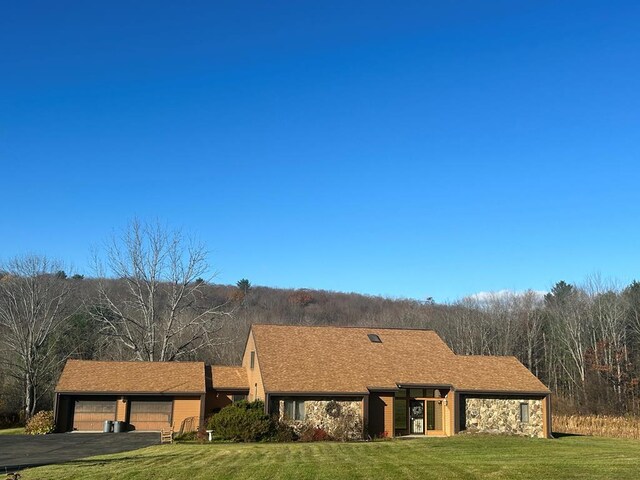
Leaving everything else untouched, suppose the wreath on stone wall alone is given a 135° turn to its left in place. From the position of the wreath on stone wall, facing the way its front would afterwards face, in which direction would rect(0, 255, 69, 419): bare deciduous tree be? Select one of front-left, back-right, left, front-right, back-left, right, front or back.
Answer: left

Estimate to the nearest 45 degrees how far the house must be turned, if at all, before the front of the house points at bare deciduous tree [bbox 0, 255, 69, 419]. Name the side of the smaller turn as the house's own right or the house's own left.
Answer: approximately 135° to the house's own right

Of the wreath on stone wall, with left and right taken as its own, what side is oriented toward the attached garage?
right

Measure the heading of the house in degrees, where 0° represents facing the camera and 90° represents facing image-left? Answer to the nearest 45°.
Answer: approximately 0°

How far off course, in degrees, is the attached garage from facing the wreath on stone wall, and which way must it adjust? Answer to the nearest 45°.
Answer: approximately 45° to its left

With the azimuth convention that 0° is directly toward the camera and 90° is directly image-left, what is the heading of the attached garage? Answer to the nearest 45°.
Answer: approximately 0°

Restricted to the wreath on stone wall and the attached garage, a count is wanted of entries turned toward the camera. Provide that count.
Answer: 2
